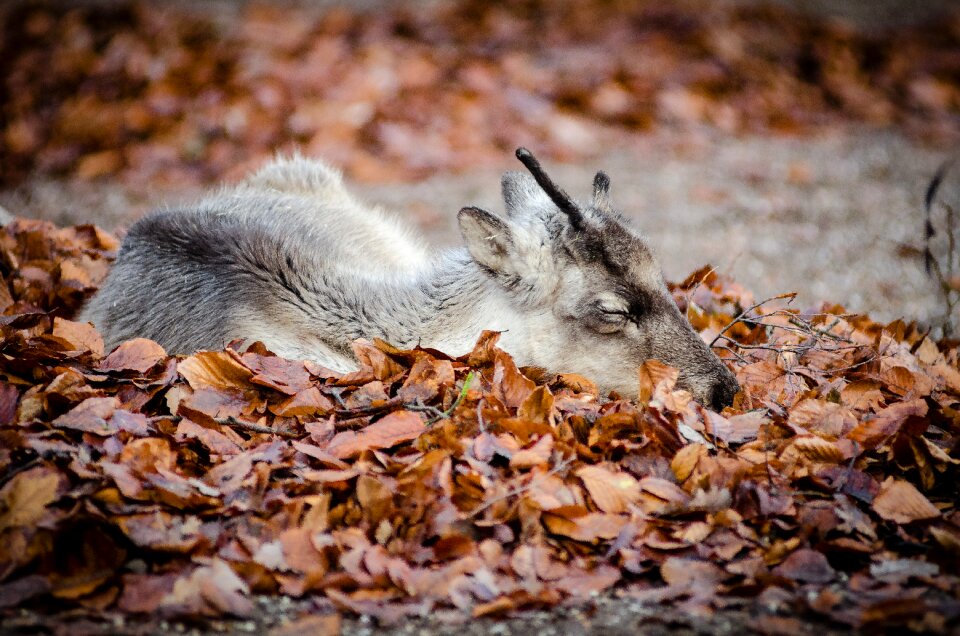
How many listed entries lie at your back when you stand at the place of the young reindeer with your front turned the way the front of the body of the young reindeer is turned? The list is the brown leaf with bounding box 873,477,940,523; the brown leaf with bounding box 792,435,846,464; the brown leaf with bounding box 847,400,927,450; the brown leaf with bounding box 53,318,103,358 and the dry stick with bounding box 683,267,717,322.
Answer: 1

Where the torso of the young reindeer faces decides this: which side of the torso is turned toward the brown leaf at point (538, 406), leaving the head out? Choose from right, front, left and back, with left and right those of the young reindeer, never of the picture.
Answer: right

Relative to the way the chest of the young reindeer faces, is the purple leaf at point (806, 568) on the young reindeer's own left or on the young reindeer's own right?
on the young reindeer's own right

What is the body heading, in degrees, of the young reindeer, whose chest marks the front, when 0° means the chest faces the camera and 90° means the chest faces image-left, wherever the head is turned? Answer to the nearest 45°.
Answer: approximately 270°
